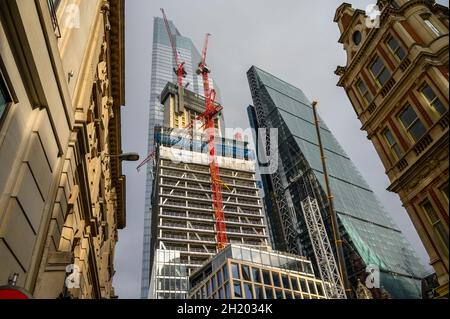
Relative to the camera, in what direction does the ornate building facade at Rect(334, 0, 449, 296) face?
facing the viewer and to the left of the viewer

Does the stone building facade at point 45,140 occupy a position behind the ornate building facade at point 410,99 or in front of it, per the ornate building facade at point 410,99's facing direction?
in front
